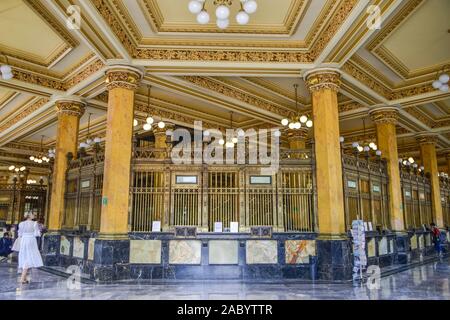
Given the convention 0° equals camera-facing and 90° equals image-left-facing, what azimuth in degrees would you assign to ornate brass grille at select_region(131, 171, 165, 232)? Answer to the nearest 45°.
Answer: approximately 0°

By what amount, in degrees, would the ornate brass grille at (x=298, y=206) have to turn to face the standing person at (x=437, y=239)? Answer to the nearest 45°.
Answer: approximately 135° to its left

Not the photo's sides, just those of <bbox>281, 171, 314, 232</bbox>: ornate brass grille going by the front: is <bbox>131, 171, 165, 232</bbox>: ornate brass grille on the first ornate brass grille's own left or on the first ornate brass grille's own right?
on the first ornate brass grille's own right

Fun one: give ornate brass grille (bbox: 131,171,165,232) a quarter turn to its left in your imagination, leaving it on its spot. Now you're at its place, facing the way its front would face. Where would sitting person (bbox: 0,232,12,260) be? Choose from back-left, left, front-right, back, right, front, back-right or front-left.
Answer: back-left

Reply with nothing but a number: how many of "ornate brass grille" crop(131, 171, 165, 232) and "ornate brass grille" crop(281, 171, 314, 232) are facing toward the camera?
2

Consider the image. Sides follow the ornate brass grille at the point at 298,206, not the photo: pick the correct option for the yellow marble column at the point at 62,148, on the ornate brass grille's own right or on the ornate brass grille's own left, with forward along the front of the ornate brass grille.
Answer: on the ornate brass grille's own right

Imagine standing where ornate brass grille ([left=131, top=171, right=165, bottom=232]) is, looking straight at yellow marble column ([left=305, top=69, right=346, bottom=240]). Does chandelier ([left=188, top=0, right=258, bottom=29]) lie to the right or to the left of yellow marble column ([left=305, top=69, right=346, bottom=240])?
right

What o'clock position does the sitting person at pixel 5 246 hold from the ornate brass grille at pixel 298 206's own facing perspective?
The sitting person is roughly at 3 o'clock from the ornate brass grille.

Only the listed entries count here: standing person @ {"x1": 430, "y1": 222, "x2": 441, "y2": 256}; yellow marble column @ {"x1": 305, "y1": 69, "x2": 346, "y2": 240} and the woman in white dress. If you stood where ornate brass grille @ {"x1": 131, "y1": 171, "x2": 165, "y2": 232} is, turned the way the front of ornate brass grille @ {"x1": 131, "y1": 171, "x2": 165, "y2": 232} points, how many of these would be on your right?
1

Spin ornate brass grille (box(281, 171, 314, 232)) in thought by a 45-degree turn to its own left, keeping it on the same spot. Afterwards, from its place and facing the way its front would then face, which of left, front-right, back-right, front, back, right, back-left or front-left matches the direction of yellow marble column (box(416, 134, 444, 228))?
left

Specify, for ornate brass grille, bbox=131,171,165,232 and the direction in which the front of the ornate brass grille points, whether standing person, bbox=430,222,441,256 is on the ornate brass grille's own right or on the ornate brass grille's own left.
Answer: on the ornate brass grille's own left

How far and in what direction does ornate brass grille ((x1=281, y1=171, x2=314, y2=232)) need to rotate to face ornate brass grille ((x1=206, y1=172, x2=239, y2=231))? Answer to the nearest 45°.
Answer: approximately 90° to its right
